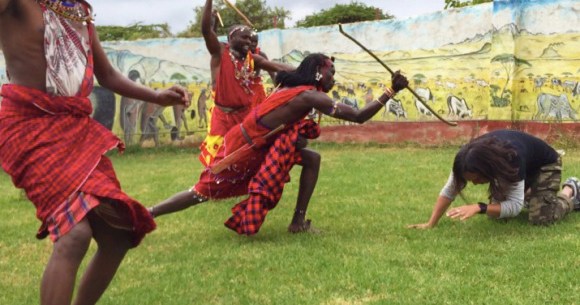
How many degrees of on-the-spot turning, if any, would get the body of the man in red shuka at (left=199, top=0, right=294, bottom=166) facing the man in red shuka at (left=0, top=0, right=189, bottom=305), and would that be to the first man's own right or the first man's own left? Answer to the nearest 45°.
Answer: approximately 45° to the first man's own right

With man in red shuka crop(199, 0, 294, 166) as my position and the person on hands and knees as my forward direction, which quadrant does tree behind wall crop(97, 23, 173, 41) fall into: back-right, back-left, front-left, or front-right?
back-left

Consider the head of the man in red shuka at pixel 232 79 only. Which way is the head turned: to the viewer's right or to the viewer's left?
to the viewer's right

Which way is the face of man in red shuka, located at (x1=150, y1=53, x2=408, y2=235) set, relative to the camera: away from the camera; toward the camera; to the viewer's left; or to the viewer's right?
to the viewer's right

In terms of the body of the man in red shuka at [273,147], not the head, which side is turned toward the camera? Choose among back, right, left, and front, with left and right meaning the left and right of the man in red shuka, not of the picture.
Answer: right

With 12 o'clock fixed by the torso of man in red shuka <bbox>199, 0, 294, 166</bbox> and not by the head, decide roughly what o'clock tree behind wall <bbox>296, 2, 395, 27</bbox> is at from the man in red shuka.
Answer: The tree behind wall is roughly at 8 o'clock from the man in red shuka.

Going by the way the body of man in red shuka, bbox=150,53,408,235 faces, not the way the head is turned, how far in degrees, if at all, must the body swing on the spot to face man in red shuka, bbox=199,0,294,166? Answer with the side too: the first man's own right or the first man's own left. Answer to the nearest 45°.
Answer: approximately 90° to the first man's own left

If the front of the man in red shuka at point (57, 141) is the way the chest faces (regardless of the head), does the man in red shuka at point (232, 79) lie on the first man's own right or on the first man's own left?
on the first man's own left

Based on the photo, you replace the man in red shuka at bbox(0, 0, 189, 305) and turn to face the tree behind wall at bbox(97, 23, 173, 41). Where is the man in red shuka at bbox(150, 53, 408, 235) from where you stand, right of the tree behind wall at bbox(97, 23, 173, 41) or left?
right

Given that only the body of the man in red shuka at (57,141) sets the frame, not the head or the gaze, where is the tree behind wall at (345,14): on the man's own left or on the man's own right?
on the man's own left
